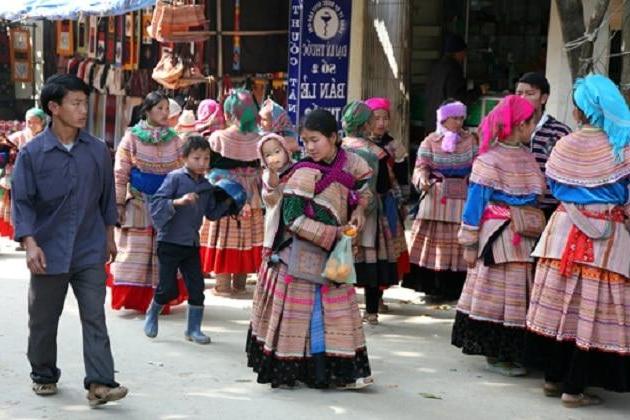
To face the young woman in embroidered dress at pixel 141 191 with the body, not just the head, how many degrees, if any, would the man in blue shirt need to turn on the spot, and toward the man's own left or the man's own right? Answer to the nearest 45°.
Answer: approximately 135° to the man's own left

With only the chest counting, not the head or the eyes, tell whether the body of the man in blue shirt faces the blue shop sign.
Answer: no

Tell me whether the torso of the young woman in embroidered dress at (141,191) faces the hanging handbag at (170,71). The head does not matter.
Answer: no

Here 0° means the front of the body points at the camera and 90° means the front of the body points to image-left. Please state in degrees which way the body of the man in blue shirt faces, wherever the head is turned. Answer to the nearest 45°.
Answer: approximately 315°

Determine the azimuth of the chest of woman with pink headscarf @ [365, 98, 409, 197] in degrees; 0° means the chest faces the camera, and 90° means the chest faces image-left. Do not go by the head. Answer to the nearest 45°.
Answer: approximately 0°

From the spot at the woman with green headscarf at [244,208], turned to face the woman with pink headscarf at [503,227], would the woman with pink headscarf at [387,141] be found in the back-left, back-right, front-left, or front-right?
front-left

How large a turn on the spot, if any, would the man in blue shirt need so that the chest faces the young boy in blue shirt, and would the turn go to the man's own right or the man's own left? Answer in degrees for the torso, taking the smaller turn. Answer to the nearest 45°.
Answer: approximately 90° to the man's own left

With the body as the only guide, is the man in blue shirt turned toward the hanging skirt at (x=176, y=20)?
no

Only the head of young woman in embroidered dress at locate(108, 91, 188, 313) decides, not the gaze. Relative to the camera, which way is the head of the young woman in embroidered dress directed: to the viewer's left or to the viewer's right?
to the viewer's right

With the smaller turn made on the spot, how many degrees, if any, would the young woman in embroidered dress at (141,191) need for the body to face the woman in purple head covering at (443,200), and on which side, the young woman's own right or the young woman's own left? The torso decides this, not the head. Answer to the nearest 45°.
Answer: approximately 45° to the young woman's own left

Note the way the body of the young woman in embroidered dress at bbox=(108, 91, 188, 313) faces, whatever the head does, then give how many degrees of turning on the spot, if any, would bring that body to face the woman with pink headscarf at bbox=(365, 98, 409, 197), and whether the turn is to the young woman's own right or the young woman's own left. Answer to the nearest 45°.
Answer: approximately 45° to the young woman's own left
